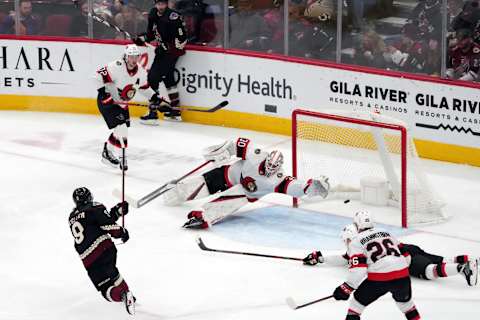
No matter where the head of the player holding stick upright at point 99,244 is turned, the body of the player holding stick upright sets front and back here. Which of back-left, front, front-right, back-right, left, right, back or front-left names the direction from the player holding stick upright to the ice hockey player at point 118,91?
front-left

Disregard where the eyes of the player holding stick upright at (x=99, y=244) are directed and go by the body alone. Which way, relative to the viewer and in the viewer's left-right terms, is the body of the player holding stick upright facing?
facing away from the viewer and to the right of the viewer

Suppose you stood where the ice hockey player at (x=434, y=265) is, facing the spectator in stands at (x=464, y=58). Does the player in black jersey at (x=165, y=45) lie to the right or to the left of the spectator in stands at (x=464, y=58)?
left

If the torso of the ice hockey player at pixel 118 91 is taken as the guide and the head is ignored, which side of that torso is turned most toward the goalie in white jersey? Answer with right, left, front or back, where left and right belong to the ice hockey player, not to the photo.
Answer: front

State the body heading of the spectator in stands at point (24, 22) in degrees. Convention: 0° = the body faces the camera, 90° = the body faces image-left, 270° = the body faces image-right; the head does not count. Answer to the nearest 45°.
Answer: approximately 0°

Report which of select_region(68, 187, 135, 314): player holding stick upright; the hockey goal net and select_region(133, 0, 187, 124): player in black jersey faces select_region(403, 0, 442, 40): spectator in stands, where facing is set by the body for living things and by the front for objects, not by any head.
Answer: the player holding stick upright

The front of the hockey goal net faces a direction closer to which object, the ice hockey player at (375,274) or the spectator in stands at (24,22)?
the ice hockey player

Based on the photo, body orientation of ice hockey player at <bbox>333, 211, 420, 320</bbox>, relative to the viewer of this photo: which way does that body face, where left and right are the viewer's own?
facing away from the viewer and to the left of the viewer

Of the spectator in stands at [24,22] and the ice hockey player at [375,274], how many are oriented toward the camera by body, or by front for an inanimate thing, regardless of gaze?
1

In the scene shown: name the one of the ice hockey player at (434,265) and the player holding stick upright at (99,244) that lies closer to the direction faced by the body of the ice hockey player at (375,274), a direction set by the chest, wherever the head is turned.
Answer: the player holding stick upright

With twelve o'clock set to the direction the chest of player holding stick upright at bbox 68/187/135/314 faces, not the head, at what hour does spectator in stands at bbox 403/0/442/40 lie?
The spectator in stands is roughly at 12 o'clock from the player holding stick upright.

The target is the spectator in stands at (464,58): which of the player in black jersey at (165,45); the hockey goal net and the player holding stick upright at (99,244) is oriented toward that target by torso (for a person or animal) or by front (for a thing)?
the player holding stick upright
